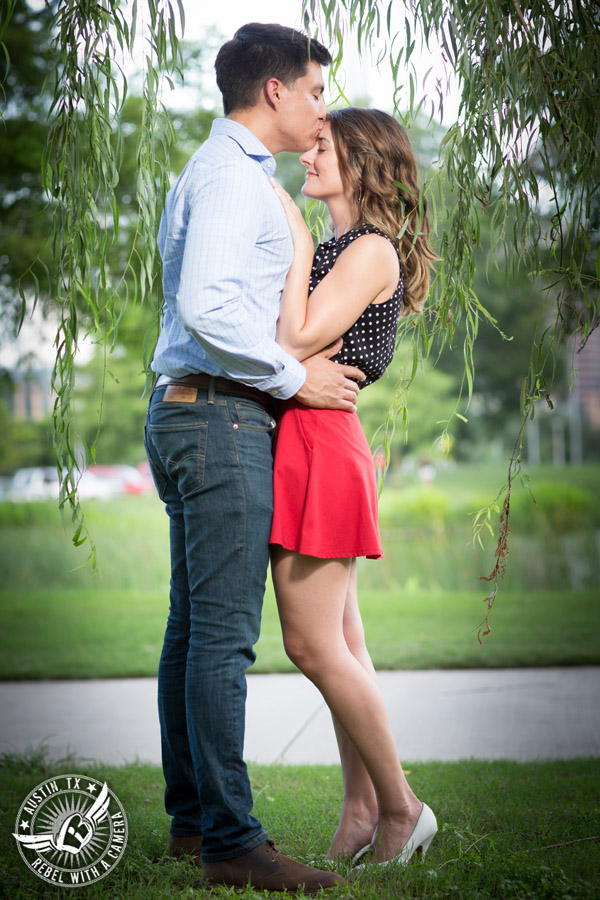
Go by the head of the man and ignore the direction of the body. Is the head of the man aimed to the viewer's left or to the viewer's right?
to the viewer's right

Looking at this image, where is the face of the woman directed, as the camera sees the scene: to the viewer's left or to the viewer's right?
to the viewer's left

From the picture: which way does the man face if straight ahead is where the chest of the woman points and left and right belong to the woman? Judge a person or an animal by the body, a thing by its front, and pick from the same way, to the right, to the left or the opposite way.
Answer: the opposite way

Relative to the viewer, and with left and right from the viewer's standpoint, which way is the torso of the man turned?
facing to the right of the viewer

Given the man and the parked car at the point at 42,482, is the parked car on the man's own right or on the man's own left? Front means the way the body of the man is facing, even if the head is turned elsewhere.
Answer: on the man's own left

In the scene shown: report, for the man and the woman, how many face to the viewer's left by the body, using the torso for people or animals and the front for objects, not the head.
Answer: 1

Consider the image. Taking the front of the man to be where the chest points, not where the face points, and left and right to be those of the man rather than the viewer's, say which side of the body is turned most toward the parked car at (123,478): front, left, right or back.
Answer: left

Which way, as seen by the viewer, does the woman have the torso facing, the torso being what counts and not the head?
to the viewer's left
